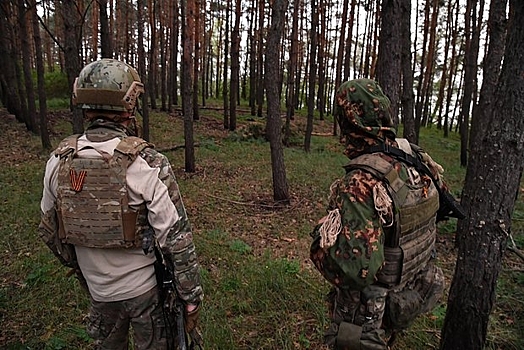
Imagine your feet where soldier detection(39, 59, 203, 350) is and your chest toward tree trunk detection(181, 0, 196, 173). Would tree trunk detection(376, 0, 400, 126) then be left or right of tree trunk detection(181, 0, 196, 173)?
right

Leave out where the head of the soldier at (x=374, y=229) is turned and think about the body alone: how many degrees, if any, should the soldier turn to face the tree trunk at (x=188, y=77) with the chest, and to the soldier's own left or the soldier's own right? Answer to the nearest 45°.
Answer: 0° — they already face it

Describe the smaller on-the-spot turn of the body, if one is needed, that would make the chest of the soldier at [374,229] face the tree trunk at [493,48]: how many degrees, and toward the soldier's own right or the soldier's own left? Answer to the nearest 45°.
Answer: approximately 45° to the soldier's own right

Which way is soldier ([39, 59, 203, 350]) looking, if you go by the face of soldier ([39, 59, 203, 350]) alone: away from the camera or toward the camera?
away from the camera
